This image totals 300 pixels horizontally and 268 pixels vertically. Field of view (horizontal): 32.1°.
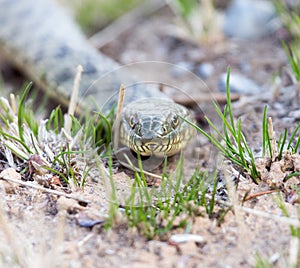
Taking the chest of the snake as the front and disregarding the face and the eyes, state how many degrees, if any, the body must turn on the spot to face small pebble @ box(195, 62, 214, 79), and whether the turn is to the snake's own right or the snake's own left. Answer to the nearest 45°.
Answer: approximately 90° to the snake's own left

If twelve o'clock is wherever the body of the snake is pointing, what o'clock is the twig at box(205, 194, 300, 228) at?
The twig is roughly at 11 o'clock from the snake.

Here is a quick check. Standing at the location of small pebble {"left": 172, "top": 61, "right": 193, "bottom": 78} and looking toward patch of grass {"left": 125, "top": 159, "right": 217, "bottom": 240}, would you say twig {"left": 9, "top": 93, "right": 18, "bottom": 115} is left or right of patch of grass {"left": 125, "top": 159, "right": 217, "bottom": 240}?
right

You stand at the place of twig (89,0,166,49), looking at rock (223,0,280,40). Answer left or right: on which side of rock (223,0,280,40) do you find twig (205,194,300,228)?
right

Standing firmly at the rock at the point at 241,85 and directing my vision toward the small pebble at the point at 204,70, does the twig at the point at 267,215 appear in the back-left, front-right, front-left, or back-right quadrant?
back-left

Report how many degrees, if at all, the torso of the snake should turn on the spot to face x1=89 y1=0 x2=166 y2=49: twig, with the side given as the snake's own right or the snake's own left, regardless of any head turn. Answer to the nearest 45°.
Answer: approximately 180°

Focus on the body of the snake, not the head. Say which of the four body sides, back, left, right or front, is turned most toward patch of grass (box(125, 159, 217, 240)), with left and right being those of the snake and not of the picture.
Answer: front

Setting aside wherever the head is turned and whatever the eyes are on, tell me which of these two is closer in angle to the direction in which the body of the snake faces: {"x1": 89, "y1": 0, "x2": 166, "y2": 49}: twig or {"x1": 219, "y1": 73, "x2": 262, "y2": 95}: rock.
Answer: the rock

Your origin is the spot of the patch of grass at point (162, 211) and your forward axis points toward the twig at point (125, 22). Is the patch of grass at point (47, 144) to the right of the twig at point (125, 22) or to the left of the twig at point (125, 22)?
left

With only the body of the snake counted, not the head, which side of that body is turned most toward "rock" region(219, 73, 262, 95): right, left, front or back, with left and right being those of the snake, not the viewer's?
left

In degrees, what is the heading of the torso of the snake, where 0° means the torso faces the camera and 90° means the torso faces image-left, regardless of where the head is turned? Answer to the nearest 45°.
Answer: approximately 0°

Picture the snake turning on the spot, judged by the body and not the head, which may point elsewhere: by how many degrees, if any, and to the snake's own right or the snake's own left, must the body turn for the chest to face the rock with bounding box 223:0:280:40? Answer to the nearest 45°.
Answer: approximately 135° to the snake's own left
